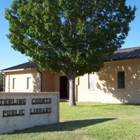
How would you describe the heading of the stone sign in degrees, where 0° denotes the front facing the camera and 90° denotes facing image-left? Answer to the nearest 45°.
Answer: approximately 315°
